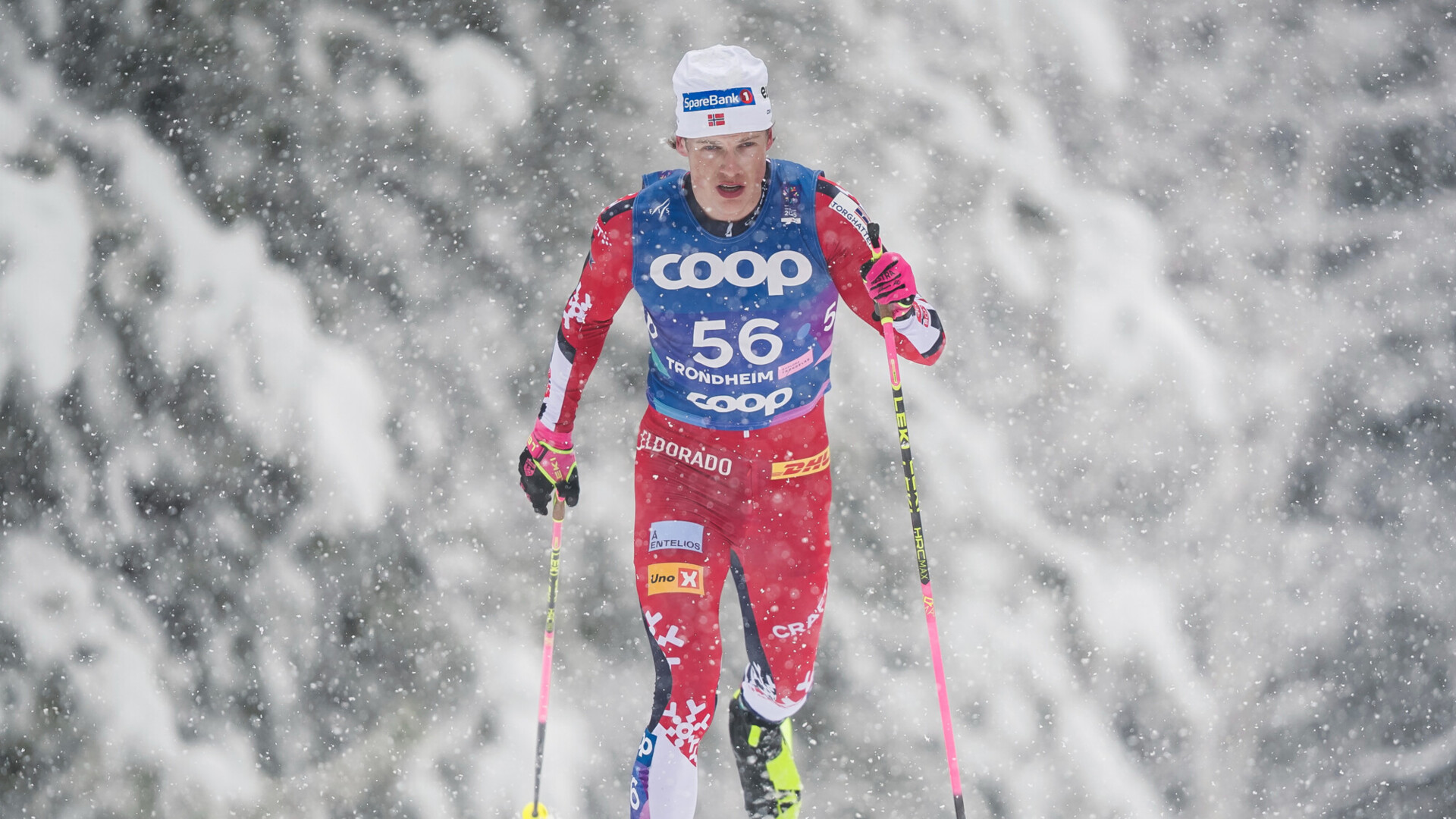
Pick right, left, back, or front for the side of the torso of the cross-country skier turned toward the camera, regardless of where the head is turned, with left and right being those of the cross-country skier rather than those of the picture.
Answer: front

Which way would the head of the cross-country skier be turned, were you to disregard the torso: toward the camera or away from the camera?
toward the camera
